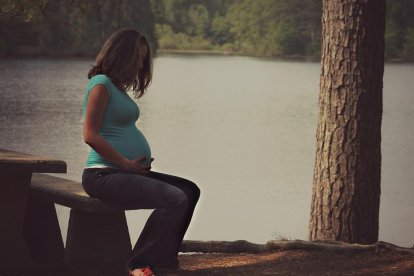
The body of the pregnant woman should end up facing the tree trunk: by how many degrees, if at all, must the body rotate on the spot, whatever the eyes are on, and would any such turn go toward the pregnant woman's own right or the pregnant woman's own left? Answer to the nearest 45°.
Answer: approximately 45° to the pregnant woman's own left

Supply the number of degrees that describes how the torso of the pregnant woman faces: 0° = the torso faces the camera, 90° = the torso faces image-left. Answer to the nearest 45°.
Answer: approximately 270°

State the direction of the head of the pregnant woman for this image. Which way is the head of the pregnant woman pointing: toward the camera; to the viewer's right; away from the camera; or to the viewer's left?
to the viewer's right
